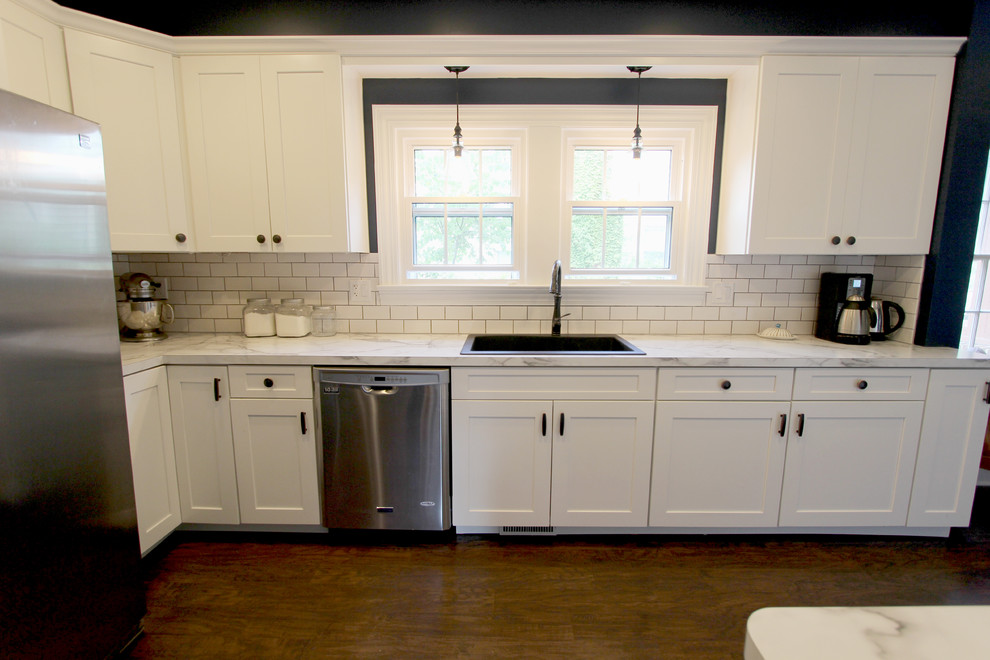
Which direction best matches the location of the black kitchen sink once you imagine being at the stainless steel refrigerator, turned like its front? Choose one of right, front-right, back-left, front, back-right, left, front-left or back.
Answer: front-left

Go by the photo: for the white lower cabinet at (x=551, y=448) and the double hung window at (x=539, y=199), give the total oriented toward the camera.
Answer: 2

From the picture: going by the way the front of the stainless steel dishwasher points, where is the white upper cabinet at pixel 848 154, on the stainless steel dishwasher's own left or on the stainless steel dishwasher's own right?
on the stainless steel dishwasher's own left

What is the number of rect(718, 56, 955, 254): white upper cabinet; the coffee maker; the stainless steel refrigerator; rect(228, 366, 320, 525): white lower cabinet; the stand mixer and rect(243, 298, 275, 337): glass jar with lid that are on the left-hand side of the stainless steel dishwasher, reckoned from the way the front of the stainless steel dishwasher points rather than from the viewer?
2

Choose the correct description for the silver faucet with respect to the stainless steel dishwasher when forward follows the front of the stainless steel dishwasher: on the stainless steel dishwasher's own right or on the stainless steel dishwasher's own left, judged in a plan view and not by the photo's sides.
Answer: on the stainless steel dishwasher's own left

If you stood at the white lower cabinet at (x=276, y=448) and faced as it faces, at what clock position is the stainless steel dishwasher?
The stainless steel dishwasher is roughly at 10 o'clock from the white lower cabinet.

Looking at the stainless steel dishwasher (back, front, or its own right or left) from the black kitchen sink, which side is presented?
left

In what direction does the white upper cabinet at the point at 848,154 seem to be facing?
toward the camera

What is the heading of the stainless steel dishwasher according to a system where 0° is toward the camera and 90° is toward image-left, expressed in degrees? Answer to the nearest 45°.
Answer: approximately 0°

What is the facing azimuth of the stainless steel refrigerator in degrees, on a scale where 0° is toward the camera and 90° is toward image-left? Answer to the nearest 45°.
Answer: approximately 315°

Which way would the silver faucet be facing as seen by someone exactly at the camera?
facing the viewer

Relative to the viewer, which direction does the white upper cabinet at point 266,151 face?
toward the camera

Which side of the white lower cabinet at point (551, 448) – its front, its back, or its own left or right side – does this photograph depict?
front

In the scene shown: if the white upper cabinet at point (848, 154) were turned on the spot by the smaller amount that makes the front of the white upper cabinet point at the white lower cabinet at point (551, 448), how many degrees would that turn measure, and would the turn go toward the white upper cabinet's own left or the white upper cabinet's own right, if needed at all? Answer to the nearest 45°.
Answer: approximately 45° to the white upper cabinet's own right

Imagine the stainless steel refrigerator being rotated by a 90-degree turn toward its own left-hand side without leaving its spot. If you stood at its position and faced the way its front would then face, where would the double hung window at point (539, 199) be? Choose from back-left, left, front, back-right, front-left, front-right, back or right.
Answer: front-right
